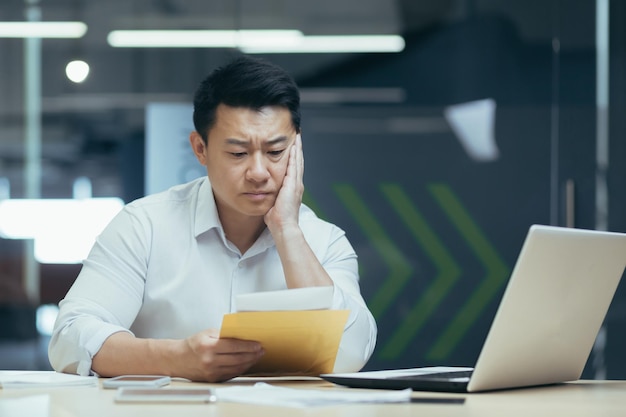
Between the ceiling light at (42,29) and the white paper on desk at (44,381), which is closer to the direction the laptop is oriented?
the ceiling light

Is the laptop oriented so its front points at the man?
yes

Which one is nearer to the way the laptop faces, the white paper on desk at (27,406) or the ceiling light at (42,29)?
the ceiling light

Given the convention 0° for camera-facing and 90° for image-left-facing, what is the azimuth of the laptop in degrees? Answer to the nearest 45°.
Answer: approximately 135°

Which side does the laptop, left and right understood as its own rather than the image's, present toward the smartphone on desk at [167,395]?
left

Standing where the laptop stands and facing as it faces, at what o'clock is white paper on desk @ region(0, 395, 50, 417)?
The white paper on desk is roughly at 10 o'clock from the laptop.
